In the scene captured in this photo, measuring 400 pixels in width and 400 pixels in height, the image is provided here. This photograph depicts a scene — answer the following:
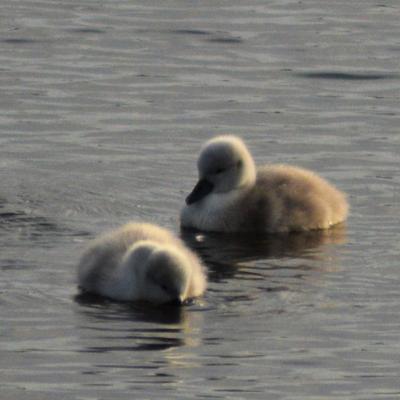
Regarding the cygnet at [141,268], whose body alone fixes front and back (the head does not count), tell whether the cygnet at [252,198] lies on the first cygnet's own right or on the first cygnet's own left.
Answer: on the first cygnet's own left

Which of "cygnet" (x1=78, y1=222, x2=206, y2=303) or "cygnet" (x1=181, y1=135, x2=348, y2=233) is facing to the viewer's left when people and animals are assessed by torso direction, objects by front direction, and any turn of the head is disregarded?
"cygnet" (x1=181, y1=135, x2=348, y2=233)

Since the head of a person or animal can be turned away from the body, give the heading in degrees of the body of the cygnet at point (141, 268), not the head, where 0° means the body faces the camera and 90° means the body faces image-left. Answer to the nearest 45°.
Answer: approximately 315°

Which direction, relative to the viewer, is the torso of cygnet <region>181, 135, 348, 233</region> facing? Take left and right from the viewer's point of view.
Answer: facing to the left of the viewer

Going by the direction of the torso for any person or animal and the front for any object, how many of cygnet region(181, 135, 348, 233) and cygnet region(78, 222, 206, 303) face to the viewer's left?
1
